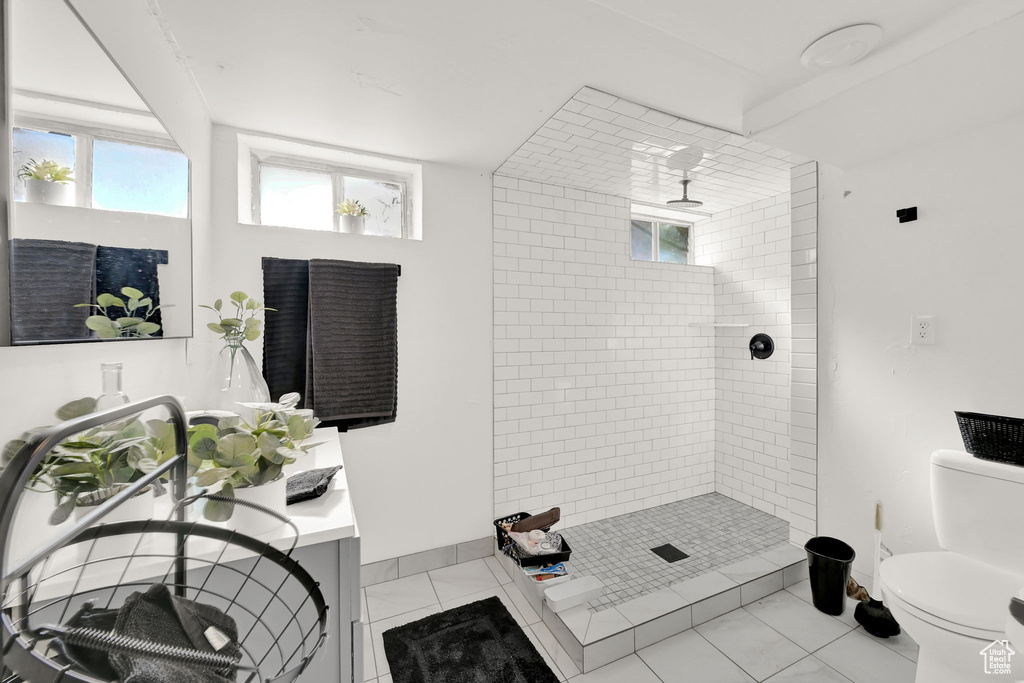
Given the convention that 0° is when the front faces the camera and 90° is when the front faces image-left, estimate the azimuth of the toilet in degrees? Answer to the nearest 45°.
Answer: approximately 45°

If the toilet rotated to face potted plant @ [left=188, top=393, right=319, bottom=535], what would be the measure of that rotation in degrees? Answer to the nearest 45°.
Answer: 0° — it already faces it

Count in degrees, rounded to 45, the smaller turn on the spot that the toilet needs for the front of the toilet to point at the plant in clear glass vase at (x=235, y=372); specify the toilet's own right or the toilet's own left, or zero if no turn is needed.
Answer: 0° — it already faces it

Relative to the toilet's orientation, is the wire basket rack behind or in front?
in front

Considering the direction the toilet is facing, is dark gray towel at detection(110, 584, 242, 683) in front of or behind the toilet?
in front

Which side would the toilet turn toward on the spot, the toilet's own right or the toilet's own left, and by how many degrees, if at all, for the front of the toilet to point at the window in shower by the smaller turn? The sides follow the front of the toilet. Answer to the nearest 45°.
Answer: approximately 90° to the toilet's own right

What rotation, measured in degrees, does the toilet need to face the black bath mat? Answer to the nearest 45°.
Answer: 0° — it already faces it

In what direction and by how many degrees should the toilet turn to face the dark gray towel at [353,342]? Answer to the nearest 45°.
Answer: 0° — it already faces it

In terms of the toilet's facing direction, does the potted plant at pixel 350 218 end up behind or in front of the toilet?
in front

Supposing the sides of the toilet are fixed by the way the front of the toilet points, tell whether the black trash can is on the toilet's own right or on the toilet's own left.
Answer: on the toilet's own right
